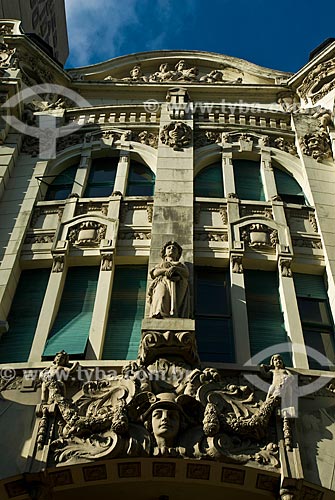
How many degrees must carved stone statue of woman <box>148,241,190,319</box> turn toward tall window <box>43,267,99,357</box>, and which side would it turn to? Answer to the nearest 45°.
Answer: approximately 135° to its right

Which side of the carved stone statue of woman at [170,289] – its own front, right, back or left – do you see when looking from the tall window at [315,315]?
left

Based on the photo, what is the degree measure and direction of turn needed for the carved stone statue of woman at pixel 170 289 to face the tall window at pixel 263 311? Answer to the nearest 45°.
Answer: approximately 135° to its left

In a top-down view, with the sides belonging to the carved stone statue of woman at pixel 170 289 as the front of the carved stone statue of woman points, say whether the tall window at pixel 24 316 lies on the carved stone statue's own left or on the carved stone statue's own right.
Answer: on the carved stone statue's own right

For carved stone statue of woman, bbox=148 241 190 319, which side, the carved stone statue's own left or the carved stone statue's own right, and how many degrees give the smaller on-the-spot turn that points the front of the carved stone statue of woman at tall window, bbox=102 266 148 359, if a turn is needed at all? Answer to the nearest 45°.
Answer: approximately 135° to the carved stone statue's own right

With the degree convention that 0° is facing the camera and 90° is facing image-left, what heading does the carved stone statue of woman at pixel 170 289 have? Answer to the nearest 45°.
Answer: approximately 0°
